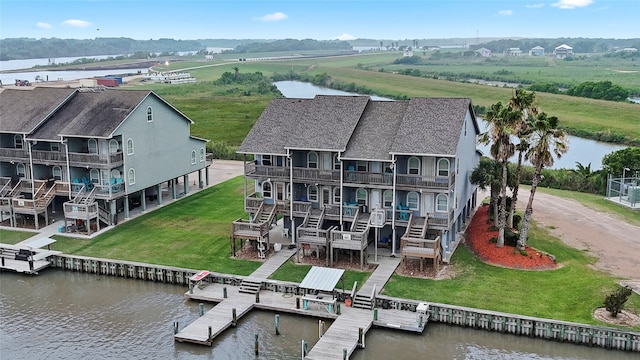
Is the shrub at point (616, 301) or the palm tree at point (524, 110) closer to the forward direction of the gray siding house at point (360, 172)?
the shrub

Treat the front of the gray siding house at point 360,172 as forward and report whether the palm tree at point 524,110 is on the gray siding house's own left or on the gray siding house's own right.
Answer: on the gray siding house's own left

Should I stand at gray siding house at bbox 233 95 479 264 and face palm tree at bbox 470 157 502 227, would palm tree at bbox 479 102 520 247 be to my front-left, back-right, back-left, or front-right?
front-right

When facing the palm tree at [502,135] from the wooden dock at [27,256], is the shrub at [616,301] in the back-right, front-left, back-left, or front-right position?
front-right

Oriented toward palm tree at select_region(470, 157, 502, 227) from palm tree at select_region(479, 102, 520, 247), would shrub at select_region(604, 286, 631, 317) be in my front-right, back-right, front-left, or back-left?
back-right

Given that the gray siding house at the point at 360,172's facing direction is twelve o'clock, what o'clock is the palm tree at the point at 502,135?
The palm tree is roughly at 9 o'clock from the gray siding house.

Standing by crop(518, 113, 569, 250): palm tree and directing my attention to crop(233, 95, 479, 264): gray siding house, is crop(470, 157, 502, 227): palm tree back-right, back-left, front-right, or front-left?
front-right

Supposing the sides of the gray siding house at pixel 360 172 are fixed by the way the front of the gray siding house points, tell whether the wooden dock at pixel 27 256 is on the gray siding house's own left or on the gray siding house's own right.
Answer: on the gray siding house's own right

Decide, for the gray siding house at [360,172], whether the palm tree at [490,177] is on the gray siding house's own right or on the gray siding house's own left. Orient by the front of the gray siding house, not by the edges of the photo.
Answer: on the gray siding house's own left

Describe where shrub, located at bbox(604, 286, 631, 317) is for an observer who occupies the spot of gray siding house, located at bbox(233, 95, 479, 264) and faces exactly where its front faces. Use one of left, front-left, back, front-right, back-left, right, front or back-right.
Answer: front-left

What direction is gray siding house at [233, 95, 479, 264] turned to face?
toward the camera
